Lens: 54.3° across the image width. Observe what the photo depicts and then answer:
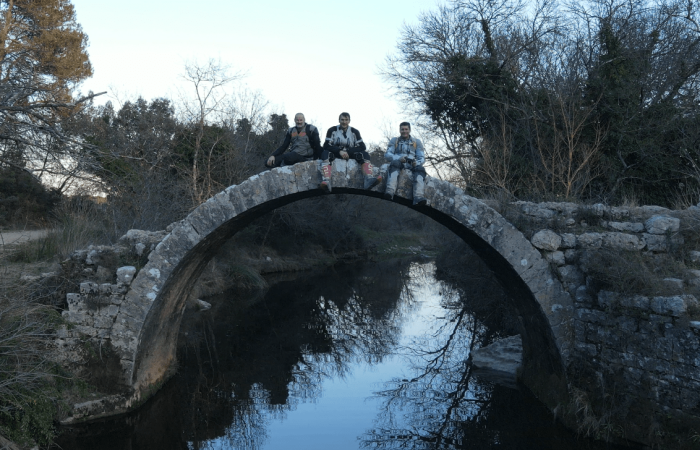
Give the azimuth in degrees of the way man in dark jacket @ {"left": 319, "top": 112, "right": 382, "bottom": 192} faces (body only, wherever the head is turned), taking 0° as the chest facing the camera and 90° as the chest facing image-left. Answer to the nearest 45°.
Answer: approximately 0°

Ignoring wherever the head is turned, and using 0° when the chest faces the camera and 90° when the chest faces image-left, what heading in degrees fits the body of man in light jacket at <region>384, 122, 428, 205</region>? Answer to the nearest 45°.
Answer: approximately 0°

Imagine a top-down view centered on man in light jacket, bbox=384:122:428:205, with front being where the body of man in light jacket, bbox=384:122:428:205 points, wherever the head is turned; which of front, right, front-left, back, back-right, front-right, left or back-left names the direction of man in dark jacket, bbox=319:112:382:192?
right

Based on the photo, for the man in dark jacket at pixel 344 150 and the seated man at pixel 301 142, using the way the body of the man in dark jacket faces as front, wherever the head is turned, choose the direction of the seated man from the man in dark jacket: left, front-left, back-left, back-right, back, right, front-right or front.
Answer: back-right

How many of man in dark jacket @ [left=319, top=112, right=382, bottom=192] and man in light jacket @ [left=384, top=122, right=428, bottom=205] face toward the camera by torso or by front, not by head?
2

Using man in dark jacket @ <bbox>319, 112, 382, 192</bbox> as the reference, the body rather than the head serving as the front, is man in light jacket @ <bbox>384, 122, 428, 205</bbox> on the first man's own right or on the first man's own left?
on the first man's own left
